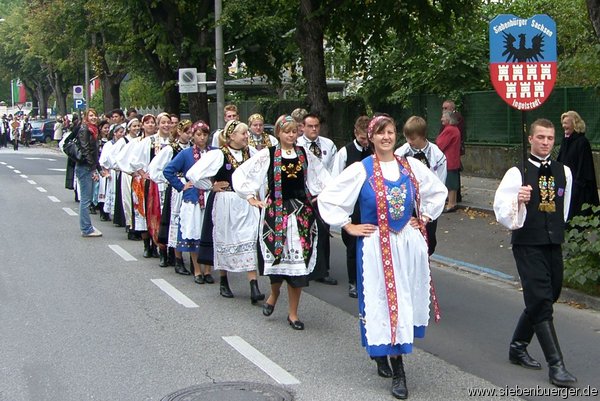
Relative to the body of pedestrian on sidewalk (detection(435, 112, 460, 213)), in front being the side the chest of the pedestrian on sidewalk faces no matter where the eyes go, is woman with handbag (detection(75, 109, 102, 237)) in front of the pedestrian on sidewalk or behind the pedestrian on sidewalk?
in front

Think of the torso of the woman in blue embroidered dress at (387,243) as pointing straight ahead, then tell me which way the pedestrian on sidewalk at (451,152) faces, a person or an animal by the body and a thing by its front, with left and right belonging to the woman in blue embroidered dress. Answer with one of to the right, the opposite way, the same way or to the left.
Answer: to the right

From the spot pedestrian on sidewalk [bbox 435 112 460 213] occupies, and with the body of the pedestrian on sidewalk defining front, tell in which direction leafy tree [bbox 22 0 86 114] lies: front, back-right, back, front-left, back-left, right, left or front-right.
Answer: front-right

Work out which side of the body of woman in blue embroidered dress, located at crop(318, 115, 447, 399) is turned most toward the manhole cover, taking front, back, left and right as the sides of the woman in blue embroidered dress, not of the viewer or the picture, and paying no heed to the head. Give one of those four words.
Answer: right

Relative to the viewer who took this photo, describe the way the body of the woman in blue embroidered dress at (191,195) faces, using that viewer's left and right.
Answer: facing the viewer and to the right of the viewer

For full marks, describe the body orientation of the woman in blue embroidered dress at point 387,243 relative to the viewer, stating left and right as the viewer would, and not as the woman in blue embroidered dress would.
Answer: facing the viewer

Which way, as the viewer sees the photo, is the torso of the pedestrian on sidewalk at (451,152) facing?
to the viewer's left

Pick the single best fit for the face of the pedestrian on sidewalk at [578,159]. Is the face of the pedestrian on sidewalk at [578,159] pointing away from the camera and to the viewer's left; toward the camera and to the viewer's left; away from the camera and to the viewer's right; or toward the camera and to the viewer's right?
toward the camera and to the viewer's left

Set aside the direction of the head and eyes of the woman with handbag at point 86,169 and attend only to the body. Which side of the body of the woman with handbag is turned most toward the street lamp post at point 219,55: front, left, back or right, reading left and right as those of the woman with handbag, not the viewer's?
left
